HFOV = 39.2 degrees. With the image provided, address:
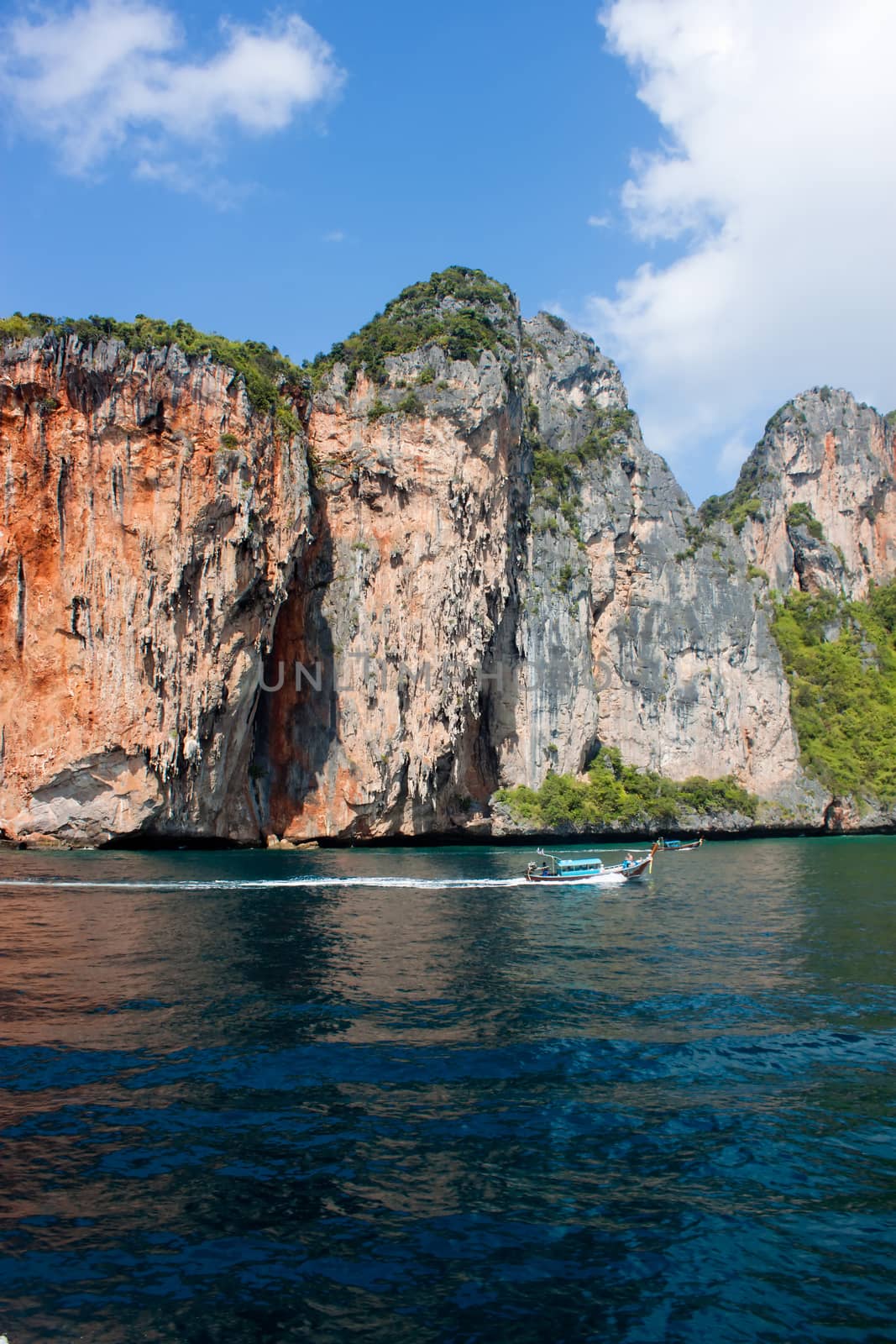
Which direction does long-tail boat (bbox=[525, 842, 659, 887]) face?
to the viewer's right
